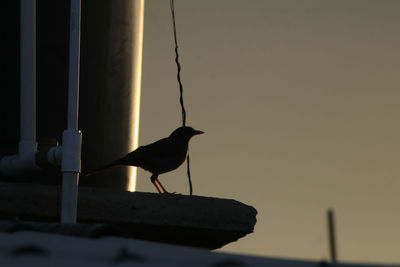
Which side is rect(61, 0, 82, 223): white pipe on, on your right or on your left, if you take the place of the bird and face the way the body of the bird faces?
on your right

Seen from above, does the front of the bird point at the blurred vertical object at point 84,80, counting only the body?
no

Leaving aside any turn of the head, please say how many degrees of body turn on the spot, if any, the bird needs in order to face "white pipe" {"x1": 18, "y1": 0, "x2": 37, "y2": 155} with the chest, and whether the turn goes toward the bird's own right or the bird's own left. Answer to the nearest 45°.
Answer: approximately 135° to the bird's own right

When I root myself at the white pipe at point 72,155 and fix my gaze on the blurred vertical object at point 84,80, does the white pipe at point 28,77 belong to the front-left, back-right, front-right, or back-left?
front-left

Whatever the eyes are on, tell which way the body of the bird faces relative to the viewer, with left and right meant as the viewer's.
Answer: facing to the right of the viewer

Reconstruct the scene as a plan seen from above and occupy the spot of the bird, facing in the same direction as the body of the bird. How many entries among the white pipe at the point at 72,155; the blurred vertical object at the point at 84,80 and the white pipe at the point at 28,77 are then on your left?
0
